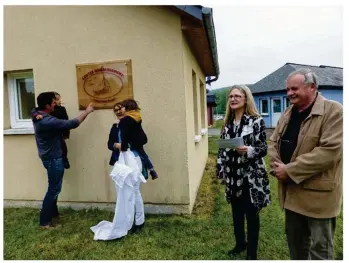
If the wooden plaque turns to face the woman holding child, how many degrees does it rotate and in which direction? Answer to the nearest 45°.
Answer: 0° — it already faces them

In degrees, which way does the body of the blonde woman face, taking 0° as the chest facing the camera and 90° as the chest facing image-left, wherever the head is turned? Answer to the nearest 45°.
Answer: approximately 45°

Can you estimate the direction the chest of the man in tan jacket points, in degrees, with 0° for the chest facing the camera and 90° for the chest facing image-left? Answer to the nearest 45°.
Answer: approximately 45°

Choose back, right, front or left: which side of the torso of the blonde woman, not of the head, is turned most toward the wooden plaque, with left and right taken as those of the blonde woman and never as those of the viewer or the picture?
right

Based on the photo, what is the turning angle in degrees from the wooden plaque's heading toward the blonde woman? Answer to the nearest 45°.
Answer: approximately 45° to its left

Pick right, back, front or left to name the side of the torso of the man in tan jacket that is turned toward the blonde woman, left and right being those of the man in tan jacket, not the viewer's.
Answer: right

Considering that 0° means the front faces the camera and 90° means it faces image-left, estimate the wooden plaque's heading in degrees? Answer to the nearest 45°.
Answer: approximately 0°

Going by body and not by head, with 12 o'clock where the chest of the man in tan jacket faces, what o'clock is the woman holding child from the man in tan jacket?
The woman holding child is roughly at 2 o'clock from the man in tan jacket.
